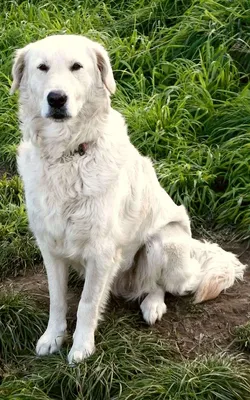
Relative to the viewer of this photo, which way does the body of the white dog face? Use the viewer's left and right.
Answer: facing the viewer and to the left of the viewer
